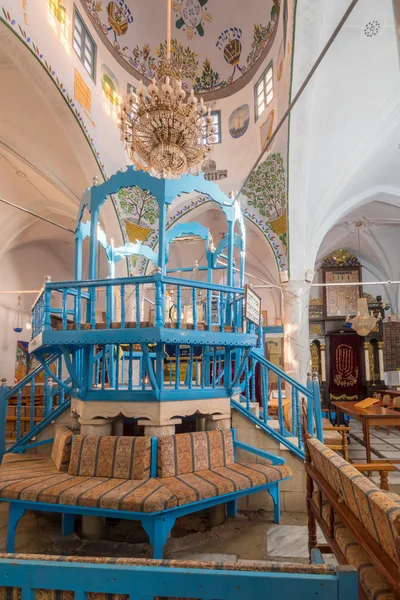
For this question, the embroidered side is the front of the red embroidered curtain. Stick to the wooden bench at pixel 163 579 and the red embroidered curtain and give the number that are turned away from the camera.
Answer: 1

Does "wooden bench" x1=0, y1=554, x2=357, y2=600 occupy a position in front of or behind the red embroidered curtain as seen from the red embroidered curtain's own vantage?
in front

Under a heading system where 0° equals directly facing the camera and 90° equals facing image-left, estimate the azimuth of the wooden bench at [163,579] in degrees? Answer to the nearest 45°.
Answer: approximately 180°

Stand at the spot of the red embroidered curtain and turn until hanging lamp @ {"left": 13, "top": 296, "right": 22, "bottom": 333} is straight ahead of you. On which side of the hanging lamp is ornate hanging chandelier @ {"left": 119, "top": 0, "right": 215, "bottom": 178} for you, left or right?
left

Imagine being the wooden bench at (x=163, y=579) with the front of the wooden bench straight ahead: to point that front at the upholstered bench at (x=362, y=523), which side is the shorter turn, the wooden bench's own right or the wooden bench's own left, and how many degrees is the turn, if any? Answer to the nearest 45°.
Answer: approximately 45° to the wooden bench's own right

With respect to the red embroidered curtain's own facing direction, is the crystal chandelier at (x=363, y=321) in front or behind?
in front

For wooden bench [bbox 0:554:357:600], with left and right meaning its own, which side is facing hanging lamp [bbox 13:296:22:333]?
front

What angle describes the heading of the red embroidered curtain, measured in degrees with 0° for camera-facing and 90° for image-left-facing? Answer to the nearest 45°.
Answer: approximately 0°

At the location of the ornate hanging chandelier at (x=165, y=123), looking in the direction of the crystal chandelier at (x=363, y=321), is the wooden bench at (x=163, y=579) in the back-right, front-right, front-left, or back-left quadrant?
back-right

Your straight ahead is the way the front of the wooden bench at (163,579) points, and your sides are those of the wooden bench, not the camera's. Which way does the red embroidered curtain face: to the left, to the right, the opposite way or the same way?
the opposite way
